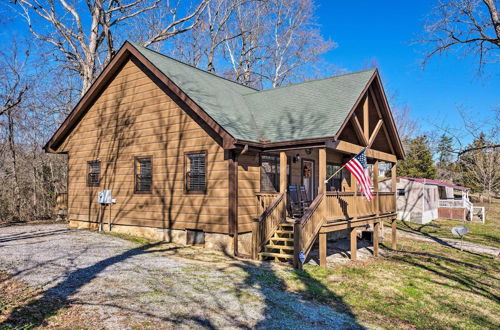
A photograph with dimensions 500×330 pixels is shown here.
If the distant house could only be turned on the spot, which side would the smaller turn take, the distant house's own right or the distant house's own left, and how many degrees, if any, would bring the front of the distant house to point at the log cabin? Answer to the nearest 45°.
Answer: approximately 45° to the distant house's own right

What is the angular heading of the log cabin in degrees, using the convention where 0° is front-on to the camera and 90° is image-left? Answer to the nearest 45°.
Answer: approximately 315°

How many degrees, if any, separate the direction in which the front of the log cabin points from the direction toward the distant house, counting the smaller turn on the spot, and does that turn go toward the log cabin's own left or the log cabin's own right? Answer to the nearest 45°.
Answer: approximately 90° to the log cabin's own left

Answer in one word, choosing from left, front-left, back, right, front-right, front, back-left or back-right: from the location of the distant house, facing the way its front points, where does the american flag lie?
front-right

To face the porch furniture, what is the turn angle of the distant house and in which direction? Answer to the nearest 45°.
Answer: approximately 45° to its right
